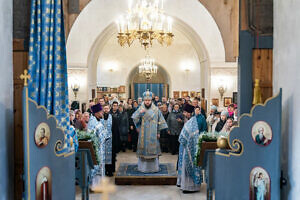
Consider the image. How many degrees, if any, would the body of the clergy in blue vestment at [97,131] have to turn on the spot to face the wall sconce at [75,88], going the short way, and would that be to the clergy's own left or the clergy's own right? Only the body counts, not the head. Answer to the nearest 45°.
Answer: approximately 90° to the clergy's own left

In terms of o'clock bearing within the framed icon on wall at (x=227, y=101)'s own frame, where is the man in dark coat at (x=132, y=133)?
The man in dark coat is roughly at 2 o'clock from the framed icon on wall.

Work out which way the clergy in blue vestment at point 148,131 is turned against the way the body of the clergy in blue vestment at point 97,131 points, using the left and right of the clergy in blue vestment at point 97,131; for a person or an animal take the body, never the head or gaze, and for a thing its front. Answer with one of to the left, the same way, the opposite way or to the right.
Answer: to the right

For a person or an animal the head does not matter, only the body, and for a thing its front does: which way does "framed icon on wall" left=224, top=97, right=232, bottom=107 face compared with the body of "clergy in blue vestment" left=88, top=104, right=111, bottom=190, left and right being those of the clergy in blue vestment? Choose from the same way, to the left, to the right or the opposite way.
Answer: to the right

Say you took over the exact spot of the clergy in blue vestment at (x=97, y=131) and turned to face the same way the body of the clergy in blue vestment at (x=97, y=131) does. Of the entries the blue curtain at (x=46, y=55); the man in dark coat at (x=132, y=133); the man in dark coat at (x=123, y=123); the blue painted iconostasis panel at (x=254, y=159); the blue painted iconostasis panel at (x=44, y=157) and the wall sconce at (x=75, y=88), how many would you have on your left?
3

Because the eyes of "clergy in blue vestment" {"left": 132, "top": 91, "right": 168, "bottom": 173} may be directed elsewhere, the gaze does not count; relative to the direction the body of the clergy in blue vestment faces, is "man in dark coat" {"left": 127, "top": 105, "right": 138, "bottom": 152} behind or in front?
behind

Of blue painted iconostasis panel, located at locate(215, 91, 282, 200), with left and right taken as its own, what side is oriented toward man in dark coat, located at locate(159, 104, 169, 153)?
back

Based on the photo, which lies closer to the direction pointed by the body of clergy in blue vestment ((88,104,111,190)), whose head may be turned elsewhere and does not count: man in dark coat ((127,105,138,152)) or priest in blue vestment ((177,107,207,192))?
the priest in blue vestment

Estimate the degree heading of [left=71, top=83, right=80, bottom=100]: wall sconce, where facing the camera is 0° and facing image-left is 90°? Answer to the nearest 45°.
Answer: approximately 0°
